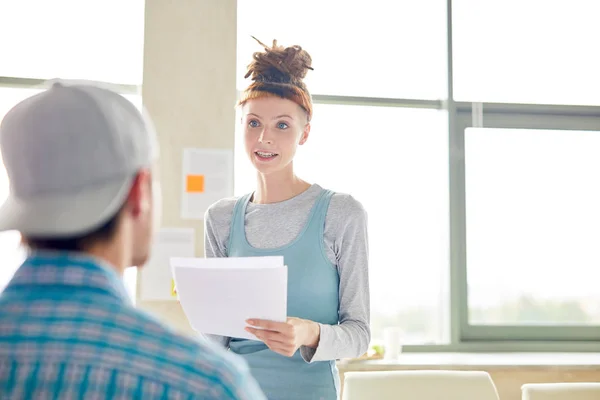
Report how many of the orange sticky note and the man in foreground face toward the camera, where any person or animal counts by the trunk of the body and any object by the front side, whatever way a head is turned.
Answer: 1

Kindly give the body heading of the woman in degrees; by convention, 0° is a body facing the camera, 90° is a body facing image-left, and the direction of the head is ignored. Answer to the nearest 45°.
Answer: approximately 45°

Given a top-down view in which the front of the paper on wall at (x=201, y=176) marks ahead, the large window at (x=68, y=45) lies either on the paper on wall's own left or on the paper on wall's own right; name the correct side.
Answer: on the paper on wall's own right

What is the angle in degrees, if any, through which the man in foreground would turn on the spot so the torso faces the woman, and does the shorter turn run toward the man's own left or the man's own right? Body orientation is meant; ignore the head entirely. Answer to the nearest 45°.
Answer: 0° — they already face them

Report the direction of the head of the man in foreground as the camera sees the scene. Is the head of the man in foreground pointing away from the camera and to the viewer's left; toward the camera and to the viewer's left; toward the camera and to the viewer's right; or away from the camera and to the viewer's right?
away from the camera and to the viewer's right

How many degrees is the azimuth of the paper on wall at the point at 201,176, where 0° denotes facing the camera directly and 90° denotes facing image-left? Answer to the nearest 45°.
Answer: approximately 0°

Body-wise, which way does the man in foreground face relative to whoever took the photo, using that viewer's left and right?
facing away from the viewer and to the right of the viewer

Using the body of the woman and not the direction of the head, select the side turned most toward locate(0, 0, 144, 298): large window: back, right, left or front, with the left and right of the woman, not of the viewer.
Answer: right
